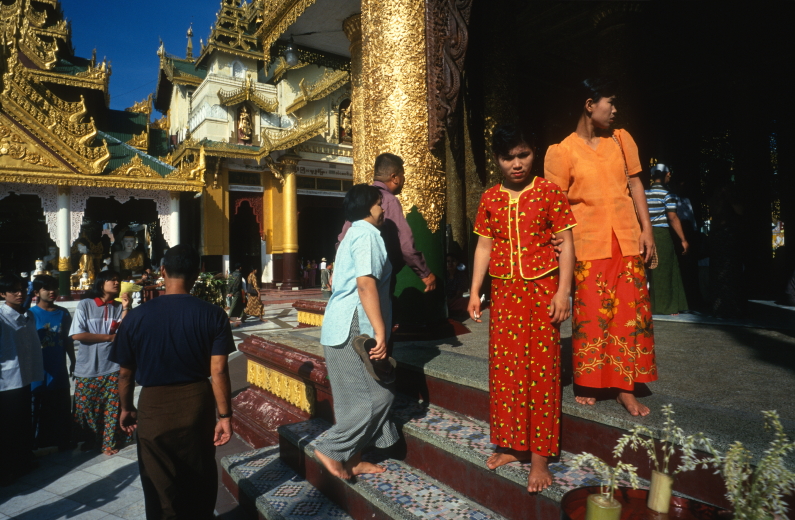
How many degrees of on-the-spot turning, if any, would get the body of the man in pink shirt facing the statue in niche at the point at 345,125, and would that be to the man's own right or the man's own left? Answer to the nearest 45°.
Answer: approximately 45° to the man's own left

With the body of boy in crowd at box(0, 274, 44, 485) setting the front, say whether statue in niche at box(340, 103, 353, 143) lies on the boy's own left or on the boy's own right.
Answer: on the boy's own left

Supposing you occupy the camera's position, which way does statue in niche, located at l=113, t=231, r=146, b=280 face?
facing the viewer

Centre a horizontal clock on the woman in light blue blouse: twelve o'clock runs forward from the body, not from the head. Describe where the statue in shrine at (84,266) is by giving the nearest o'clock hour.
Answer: The statue in shrine is roughly at 8 o'clock from the woman in light blue blouse.

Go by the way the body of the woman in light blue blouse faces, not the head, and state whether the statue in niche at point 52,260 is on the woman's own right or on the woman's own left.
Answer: on the woman's own left

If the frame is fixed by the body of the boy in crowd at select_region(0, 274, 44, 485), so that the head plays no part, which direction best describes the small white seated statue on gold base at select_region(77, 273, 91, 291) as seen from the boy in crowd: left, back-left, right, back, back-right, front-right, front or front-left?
back-left

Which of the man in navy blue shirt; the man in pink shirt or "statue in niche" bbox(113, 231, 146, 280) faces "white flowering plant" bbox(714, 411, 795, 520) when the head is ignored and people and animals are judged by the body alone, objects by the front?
the statue in niche

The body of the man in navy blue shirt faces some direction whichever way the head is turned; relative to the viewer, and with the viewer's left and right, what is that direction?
facing away from the viewer

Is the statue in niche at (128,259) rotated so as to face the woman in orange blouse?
yes

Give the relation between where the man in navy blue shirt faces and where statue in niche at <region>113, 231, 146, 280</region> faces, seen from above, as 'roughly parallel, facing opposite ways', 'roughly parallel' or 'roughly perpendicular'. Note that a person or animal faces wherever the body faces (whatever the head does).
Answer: roughly parallel, facing opposite ways

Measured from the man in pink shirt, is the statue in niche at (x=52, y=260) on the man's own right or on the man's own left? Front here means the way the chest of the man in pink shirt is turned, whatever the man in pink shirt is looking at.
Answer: on the man's own left

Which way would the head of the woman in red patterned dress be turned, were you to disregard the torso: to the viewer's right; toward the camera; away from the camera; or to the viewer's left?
toward the camera

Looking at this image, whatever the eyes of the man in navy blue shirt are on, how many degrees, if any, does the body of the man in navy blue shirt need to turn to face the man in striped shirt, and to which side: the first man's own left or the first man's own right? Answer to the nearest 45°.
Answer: approximately 90° to the first man's own right

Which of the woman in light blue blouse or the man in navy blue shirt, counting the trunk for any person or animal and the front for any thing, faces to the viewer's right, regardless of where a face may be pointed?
the woman in light blue blouse

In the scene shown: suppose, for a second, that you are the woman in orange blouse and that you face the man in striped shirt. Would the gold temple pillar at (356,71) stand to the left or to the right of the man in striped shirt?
left

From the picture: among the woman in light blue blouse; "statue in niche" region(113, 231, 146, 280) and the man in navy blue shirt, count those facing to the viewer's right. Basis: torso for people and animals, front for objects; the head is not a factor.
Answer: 1

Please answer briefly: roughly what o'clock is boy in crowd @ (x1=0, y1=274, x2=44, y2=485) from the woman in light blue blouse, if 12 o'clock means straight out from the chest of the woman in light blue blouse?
The boy in crowd is roughly at 7 o'clock from the woman in light blue blouse.

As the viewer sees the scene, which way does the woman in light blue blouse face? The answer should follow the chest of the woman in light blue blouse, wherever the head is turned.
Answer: to the viewer's right

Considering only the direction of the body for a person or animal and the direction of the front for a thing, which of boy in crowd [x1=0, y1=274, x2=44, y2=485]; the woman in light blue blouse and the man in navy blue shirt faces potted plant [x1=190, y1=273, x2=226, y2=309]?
the man in navy blue shirt
